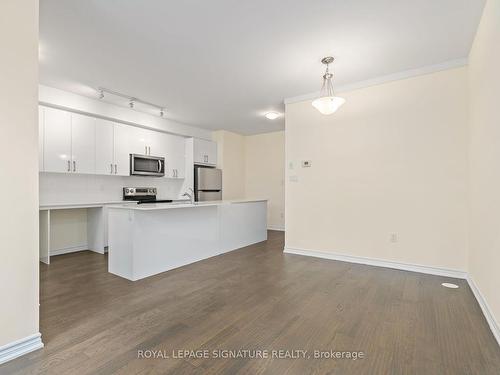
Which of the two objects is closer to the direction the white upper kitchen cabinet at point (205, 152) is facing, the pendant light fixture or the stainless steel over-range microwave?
the pendant light fixture

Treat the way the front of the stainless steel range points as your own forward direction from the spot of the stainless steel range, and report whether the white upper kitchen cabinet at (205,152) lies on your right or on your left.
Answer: on your left

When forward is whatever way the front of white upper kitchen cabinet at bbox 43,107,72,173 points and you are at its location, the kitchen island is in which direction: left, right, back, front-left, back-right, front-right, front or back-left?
front

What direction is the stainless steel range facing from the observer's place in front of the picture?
facing the viewer and to the right of the viewer

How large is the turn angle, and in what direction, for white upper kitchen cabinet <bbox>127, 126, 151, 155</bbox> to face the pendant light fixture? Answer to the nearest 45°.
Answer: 0° — it already faces it

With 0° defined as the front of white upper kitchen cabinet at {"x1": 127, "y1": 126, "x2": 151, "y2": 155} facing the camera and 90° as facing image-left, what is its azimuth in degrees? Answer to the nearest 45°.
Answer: approximately 315°

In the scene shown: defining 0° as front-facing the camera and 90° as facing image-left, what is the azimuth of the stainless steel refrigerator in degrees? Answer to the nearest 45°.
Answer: approximately 315°
